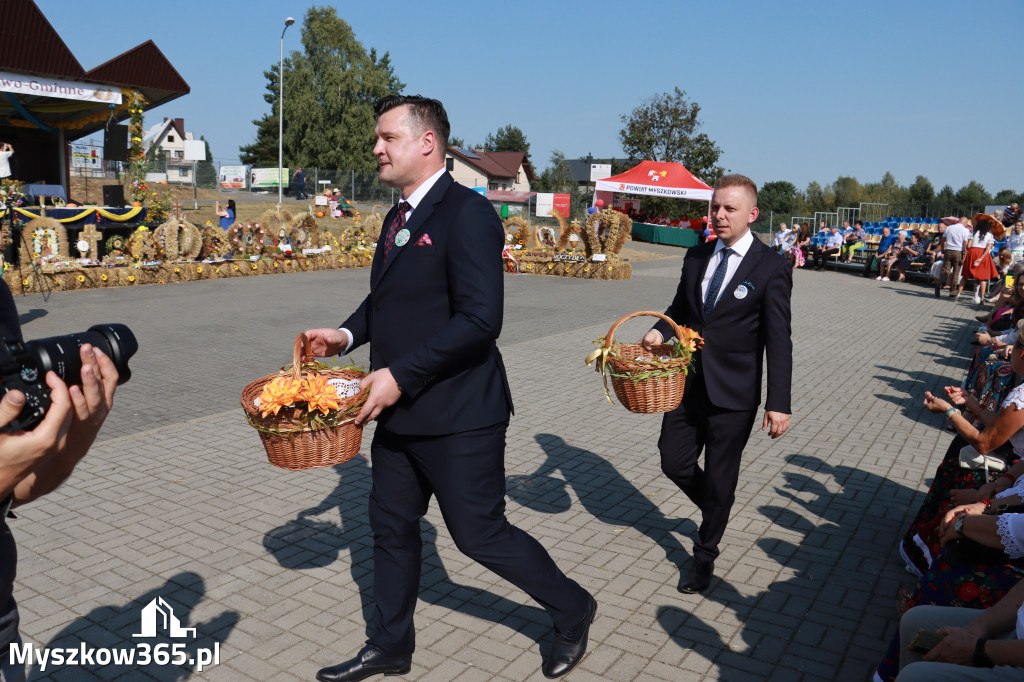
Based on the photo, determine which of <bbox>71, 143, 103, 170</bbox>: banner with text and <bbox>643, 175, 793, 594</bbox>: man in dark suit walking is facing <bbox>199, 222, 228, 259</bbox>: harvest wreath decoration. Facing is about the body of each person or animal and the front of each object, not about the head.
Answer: the banner with text

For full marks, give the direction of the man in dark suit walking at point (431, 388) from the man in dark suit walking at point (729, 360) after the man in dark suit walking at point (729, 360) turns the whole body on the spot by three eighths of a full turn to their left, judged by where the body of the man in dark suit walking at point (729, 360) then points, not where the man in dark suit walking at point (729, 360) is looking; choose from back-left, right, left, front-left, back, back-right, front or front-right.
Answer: back-right

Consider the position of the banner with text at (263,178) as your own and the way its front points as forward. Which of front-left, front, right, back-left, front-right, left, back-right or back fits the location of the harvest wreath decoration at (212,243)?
front

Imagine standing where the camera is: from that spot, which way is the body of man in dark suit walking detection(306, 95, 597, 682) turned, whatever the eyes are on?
to the viewer's left

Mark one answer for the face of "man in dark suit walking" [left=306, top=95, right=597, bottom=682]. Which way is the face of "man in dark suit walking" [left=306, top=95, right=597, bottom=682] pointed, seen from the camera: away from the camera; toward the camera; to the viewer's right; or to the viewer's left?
to the viewer's left

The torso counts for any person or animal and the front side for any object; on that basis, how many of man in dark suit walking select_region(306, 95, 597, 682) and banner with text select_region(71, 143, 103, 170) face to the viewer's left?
1

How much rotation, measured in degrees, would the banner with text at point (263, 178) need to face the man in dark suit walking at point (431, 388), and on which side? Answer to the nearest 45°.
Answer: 0° — it already faces them

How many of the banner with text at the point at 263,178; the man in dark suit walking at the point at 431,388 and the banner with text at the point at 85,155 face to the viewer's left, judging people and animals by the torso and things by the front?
1

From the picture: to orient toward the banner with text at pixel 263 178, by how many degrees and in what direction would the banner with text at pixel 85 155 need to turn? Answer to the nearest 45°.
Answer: approximately 135° to its left

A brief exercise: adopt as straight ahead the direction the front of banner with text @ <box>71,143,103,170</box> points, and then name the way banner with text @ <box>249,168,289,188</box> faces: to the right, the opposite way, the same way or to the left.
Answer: the same way

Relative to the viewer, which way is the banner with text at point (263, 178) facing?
toward the camera

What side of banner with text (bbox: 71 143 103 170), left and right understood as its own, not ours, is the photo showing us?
front

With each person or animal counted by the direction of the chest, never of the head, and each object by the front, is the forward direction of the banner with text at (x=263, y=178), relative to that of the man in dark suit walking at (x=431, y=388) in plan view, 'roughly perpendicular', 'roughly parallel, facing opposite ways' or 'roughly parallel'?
roughly perpendicular
